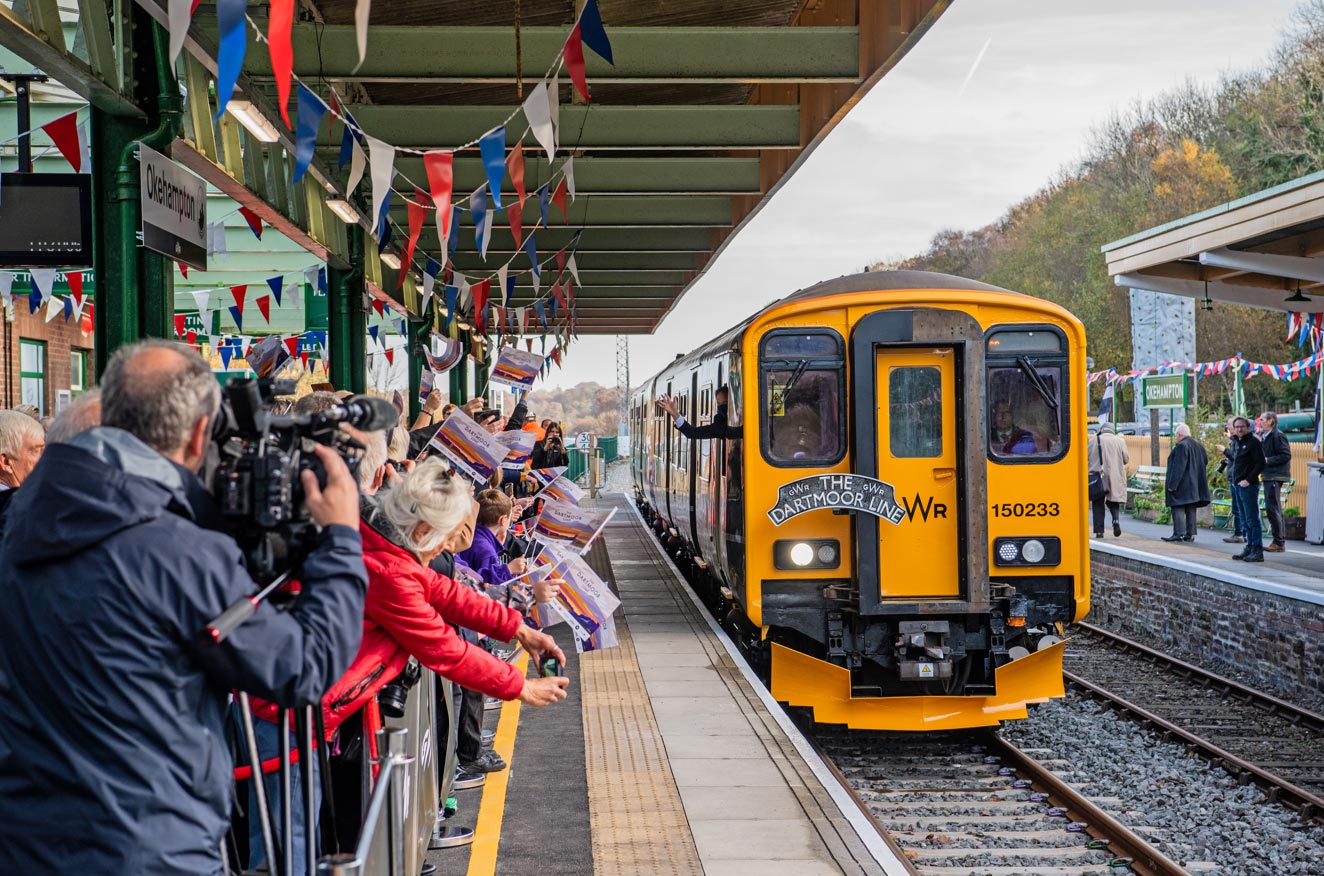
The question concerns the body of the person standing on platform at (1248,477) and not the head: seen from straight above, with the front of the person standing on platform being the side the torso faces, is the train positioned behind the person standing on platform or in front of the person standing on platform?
in front

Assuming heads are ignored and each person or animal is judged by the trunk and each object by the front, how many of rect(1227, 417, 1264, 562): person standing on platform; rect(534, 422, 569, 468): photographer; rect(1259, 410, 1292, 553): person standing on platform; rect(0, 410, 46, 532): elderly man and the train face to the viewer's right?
1

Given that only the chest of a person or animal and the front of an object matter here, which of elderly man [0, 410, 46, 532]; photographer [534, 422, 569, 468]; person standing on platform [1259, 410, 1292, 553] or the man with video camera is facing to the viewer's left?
the person standing on platform

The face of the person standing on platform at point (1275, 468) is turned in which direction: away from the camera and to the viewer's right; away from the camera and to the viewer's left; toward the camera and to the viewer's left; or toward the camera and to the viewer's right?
toward the camera and to the viewer's left

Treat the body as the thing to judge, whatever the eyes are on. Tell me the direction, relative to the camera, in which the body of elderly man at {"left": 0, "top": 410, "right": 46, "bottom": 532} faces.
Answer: to the viewer's right

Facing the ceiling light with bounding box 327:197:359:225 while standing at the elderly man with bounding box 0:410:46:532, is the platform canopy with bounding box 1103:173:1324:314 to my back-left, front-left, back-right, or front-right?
front-right

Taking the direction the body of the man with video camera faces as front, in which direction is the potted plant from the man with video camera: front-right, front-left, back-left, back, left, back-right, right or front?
front

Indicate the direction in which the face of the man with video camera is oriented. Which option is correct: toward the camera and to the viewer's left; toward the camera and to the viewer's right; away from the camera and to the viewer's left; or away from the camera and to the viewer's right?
away from the camera and to the viewer's right

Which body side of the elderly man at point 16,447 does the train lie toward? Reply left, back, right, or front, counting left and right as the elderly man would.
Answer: front

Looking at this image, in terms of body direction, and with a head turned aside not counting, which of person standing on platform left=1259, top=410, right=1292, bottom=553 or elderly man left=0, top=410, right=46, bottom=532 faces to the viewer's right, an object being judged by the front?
the elderly man

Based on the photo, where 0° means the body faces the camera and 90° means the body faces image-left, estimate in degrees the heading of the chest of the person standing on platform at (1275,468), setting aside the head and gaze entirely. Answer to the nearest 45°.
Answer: approximately 90°

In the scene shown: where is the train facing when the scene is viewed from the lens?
facing the viewer

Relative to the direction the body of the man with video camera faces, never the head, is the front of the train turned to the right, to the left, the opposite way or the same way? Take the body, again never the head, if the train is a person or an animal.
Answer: the opposite way

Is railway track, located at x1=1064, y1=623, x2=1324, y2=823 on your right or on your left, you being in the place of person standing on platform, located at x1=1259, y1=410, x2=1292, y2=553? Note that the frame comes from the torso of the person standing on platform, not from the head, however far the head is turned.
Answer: on your left
